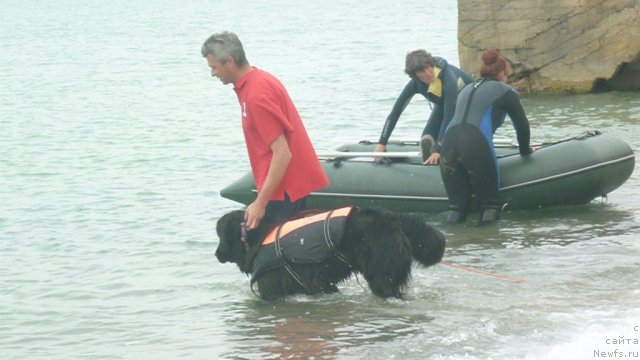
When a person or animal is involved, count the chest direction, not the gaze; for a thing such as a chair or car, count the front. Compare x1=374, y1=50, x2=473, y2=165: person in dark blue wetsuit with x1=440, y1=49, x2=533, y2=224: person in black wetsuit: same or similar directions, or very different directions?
very different directions

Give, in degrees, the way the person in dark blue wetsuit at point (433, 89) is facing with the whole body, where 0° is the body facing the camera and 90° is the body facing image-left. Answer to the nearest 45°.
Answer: approximately 45°

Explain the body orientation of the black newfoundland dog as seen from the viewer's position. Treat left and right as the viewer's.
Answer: facing to the left of the viewer

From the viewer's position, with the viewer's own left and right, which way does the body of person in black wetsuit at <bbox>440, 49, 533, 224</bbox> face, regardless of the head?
facing away from the viewer and to the right of the viewer
